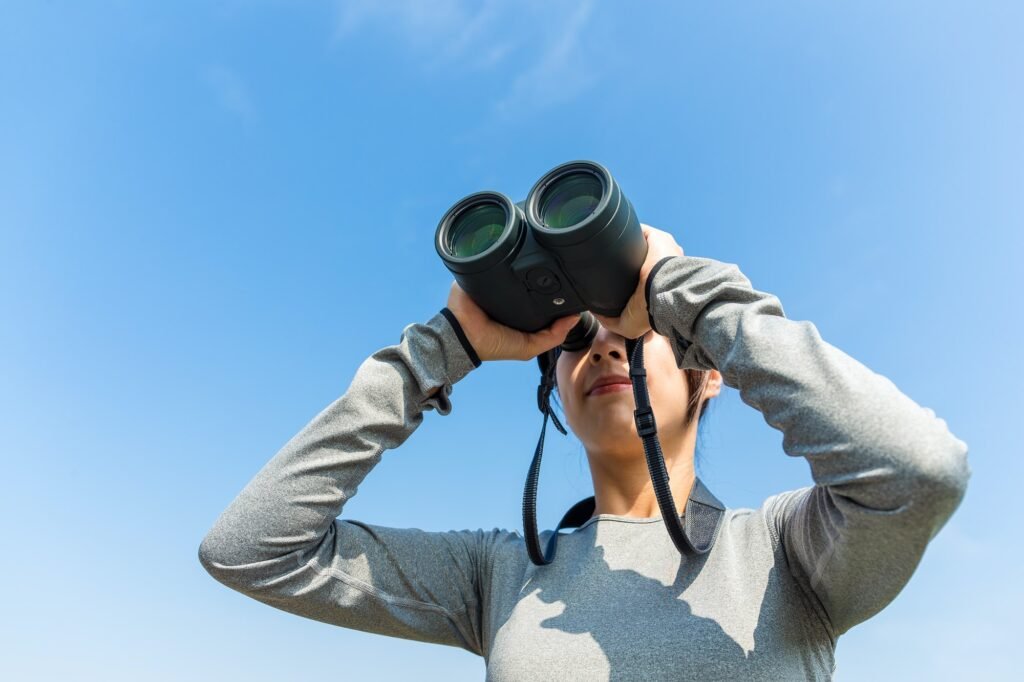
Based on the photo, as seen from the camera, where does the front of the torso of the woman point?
toward the camera
